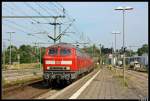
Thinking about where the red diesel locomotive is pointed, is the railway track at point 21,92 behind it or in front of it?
in front

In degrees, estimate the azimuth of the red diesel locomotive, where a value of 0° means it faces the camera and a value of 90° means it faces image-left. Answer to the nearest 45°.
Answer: approximately 45°
